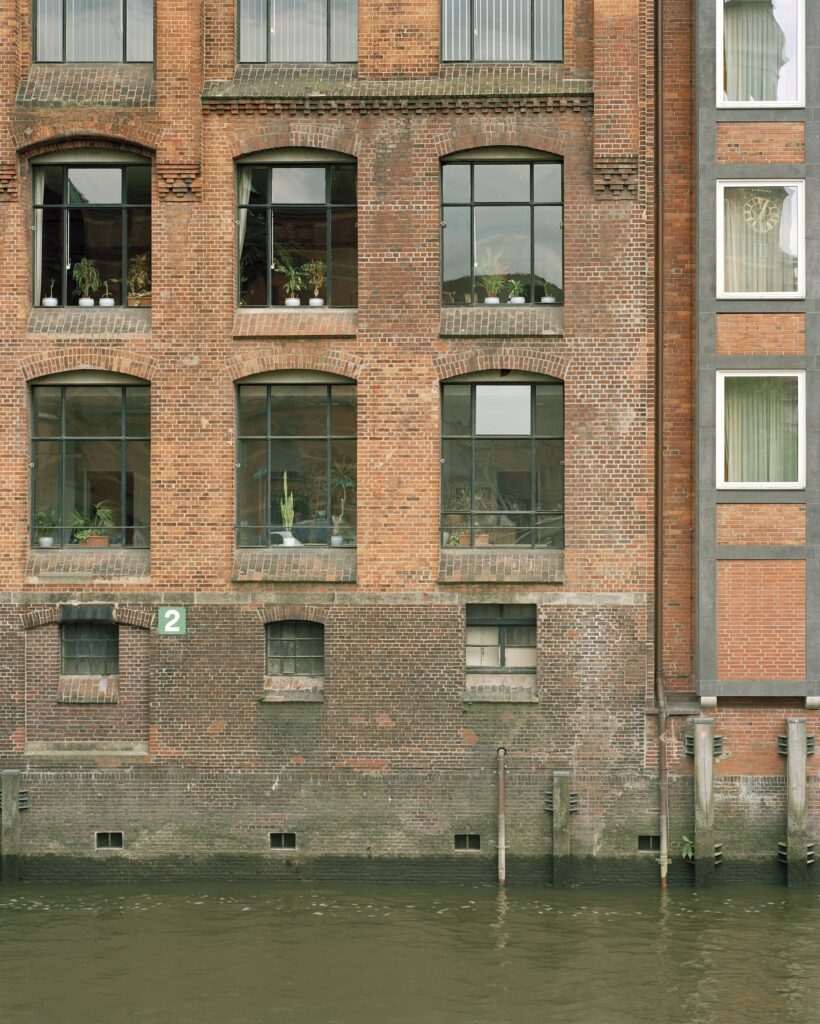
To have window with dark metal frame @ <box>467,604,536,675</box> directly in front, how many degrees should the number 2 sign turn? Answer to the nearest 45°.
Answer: approximately 90° to its left

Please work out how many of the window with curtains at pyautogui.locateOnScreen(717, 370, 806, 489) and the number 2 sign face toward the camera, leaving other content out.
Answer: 2

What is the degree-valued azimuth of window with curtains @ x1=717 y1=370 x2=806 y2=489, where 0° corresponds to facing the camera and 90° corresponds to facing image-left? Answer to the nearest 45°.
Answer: approximately 0°

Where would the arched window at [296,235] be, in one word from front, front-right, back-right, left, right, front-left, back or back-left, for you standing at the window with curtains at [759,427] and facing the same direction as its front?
right

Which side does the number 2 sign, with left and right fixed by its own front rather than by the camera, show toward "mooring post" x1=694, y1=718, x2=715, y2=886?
left

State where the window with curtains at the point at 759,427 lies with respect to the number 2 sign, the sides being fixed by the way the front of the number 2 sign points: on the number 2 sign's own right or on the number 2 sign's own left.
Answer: on the number 2 sign's own left

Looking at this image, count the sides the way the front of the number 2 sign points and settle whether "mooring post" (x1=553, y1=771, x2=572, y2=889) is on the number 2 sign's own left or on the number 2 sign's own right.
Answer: on the number 2 sign's own left

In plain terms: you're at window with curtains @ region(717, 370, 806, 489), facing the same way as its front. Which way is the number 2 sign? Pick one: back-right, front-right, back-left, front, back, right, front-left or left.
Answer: right

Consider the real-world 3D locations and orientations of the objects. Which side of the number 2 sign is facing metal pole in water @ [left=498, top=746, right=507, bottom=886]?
left

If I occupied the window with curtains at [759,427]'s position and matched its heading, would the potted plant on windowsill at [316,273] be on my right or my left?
on my right
